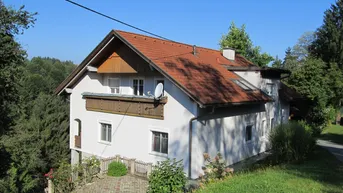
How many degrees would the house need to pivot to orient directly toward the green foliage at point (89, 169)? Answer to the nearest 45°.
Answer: approximately 45° to its right

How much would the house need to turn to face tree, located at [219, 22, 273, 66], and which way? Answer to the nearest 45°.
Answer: approximately 180°

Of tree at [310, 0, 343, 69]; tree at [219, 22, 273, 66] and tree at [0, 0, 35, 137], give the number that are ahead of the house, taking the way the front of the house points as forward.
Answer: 1

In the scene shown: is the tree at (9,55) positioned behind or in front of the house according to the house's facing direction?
in front

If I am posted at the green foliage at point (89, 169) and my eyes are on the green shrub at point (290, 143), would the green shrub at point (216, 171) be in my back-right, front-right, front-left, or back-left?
front-right

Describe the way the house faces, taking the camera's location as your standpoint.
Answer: facing the viewer and to the left of the viewer

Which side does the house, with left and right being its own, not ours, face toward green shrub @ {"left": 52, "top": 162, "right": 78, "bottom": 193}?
front

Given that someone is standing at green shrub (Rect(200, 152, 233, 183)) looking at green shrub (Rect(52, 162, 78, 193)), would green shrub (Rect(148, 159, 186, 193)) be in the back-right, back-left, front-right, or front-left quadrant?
front-left

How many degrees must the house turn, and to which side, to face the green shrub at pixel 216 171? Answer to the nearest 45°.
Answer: approximately 45° to its left
